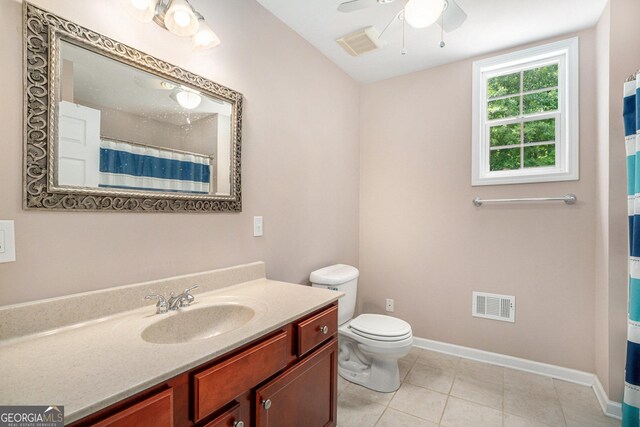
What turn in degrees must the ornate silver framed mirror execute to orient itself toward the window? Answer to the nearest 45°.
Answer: approximately 45° to its left

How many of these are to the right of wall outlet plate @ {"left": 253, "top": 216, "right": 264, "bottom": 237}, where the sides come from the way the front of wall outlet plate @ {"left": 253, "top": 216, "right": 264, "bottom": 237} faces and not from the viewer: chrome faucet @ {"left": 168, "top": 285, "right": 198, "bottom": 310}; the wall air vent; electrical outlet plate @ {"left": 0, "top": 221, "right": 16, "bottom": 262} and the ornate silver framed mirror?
3

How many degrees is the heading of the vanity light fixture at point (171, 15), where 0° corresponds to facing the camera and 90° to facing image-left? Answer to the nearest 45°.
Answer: approximately 315°
